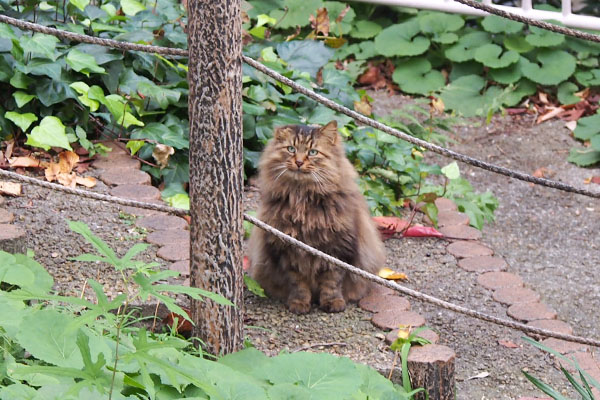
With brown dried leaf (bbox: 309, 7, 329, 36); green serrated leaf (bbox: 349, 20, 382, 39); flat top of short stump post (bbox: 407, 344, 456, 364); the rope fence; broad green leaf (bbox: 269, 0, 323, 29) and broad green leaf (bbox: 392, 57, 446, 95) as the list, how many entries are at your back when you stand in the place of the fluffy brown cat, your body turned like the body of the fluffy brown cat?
4

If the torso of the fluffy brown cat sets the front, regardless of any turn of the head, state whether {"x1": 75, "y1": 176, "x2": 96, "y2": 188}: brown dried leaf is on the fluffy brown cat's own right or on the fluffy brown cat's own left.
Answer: on the fluffy brown cat's own right

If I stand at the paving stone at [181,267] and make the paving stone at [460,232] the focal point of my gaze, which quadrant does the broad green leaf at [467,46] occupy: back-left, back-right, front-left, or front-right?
front-left

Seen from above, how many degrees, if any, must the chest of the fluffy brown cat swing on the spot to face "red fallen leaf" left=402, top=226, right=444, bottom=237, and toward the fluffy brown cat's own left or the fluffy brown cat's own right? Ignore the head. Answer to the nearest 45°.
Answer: approximately 135° to the fluffy brown cat's own left

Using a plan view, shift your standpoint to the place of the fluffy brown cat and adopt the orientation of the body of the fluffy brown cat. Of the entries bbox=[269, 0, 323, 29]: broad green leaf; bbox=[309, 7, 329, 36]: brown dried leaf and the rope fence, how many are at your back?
2

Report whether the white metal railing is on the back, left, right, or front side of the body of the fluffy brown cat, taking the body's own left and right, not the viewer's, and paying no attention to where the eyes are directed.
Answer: back

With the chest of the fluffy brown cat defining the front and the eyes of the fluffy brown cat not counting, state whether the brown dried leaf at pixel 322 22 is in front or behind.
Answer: behind

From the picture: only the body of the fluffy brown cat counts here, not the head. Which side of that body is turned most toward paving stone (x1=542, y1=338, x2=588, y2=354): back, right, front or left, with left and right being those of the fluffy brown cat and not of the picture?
left

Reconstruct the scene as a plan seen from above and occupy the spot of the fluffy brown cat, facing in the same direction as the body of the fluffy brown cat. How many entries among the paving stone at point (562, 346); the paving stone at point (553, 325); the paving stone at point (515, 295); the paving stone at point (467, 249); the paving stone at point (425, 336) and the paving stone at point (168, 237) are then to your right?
1

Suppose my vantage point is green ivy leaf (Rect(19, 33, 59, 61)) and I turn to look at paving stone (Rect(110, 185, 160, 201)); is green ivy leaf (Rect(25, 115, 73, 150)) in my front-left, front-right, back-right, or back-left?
front-right

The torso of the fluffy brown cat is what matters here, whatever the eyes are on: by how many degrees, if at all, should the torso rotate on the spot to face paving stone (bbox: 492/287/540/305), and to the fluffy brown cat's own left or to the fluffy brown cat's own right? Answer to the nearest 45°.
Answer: approximately 90° to the fluffy brown cat's own left

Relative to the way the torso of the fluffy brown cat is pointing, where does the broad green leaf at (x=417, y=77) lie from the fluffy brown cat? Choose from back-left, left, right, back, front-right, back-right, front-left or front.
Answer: back

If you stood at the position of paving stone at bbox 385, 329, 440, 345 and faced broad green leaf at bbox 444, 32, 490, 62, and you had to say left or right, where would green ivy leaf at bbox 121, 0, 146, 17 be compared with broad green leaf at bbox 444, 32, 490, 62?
left

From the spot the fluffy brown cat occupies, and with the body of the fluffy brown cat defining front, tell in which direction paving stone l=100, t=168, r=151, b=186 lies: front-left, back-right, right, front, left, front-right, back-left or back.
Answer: back-right

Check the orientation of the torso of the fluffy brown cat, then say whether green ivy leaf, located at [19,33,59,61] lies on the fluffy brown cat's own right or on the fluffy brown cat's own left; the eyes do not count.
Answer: on the fluffy brown cat's own right

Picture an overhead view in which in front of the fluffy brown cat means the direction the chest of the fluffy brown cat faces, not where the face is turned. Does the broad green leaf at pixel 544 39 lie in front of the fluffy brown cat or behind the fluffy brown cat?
behind

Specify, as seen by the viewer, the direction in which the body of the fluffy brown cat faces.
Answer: toward the camera
